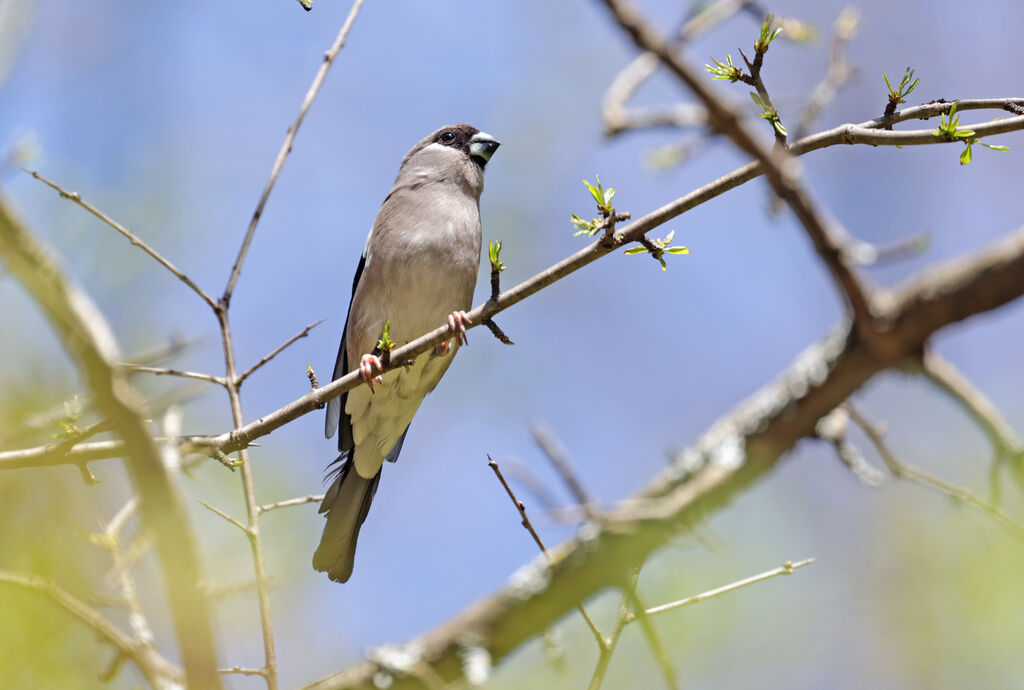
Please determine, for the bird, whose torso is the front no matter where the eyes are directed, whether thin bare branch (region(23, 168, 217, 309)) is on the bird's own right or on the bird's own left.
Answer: on the bird's own right

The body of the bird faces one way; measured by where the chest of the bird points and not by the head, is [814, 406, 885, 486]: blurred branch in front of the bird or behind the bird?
in front

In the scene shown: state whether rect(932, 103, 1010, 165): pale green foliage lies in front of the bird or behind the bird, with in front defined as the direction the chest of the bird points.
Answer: in front

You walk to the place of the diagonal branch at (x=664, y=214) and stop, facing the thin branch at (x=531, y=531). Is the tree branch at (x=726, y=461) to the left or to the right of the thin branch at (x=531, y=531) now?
left

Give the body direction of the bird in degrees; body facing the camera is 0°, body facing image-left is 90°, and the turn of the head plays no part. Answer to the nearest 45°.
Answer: approximately 315°

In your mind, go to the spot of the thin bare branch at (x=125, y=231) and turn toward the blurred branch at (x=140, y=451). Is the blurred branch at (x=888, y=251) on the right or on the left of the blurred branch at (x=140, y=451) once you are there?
left
